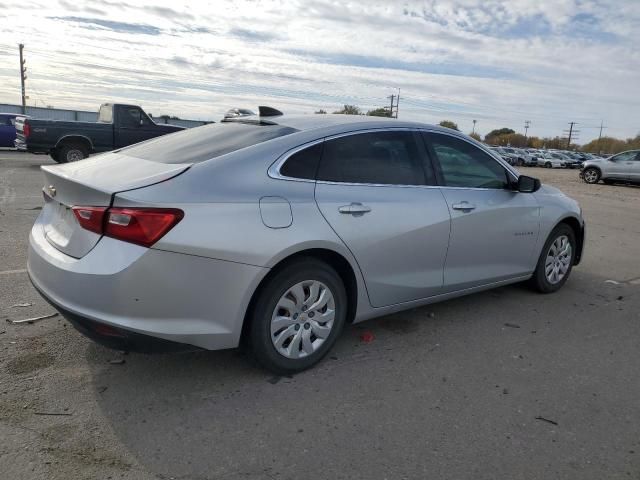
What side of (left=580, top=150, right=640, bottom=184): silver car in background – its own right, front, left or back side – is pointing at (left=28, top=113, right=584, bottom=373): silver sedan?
left

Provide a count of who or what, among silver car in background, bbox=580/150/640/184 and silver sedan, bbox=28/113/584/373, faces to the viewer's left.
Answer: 1

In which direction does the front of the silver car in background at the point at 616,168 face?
to the viewer's left

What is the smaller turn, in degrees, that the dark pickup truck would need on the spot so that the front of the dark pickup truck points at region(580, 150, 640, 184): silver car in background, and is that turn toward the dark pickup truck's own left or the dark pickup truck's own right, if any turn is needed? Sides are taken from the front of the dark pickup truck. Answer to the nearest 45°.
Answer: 0° — it already faces it

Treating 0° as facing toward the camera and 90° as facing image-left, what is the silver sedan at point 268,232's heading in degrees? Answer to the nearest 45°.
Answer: approximately 225°

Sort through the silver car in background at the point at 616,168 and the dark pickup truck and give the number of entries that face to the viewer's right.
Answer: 1

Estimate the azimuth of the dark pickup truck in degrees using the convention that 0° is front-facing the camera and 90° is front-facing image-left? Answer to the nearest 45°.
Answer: approximately 270°

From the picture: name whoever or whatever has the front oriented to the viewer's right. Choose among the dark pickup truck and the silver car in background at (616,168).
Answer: the dark pickup truck

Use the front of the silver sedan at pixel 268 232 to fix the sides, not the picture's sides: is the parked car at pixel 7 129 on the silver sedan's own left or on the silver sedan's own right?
on the silver sedan's own left
